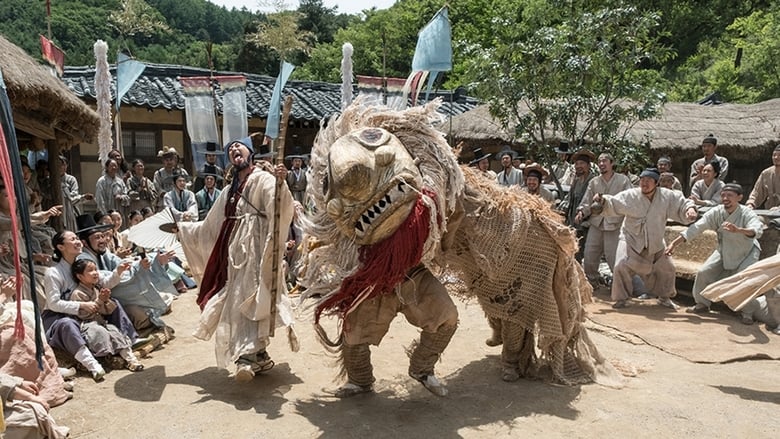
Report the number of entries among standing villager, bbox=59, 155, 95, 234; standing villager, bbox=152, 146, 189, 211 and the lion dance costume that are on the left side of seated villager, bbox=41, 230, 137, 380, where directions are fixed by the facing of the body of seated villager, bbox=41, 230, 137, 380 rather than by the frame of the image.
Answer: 2

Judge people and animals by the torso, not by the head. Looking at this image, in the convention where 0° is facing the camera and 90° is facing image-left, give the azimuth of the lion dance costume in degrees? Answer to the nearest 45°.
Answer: approximately 45°

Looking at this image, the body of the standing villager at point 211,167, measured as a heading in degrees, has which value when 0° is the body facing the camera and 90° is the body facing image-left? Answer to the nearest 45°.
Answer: approximately 0°

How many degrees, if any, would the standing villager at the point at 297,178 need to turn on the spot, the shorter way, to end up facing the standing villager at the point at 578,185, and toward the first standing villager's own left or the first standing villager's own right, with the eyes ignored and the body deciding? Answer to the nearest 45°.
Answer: approximately 45° to the first standing villager's own left

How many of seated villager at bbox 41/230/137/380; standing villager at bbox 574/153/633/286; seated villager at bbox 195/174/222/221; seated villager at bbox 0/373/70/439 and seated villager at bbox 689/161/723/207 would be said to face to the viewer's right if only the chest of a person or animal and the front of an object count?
2

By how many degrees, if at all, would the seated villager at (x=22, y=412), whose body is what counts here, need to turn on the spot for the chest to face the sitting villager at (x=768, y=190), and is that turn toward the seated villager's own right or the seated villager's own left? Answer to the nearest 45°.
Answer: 0° — they already face them

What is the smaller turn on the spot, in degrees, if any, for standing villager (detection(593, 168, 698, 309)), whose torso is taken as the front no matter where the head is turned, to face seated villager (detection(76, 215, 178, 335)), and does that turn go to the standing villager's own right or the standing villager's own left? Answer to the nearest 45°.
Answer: approximately 45° to the standing villager's own right

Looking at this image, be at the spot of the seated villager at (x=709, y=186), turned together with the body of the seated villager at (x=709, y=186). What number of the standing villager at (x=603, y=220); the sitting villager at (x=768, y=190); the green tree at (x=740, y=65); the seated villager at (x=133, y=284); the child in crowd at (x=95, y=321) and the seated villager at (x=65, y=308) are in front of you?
4

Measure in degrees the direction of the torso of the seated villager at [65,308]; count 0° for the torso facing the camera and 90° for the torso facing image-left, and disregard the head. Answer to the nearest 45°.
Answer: approximately 270°

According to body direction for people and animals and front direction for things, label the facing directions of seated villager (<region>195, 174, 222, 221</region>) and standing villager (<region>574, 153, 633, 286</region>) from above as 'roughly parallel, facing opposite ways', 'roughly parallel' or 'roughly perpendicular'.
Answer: roughly perpendicular

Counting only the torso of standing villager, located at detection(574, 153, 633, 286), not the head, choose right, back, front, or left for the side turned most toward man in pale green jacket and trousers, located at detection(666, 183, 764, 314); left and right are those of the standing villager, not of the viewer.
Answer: left

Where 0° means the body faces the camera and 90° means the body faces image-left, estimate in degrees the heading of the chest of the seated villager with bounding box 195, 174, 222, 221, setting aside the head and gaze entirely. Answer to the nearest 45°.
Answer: approximately 0°

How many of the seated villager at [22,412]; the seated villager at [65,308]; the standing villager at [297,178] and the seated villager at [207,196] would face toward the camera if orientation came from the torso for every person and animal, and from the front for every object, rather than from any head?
2

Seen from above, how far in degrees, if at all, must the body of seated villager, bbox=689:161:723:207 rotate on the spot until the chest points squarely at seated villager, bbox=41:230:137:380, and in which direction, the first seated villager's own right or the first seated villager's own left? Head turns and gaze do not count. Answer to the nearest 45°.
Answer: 0° — they already face them
